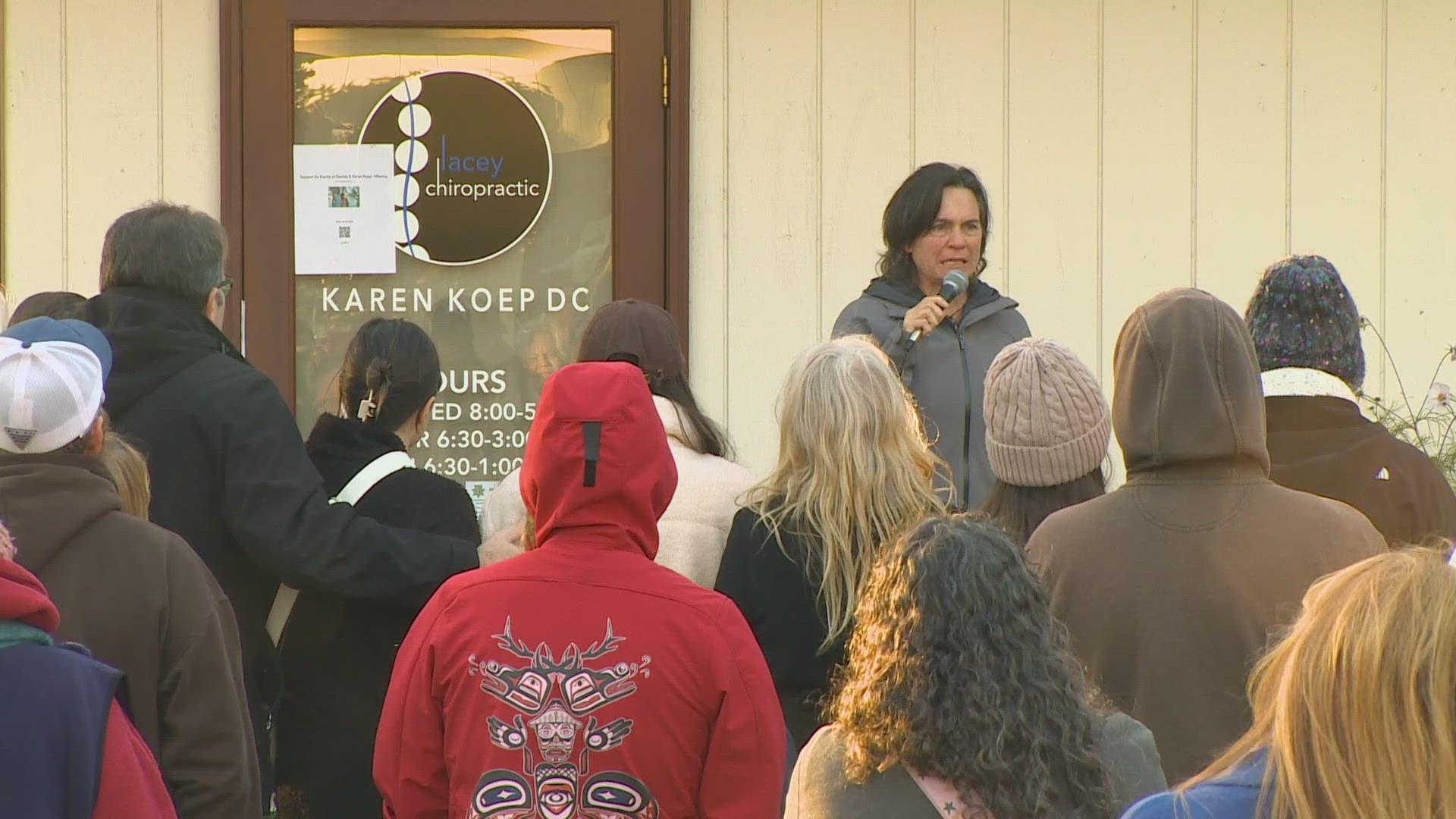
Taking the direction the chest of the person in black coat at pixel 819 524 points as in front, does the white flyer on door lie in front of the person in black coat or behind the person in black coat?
in front

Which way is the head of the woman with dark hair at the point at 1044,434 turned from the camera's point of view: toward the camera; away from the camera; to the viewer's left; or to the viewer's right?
away from the camera

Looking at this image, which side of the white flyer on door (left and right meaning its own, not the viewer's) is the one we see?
front

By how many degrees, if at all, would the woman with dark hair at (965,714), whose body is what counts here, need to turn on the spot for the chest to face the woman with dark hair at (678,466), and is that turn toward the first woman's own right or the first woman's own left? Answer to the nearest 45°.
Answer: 0° — they already face them

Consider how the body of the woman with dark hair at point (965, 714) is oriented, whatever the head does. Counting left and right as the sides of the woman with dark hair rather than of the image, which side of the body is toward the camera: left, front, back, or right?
back

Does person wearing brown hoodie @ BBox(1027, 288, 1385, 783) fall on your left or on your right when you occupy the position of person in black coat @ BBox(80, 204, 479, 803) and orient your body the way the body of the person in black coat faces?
on your right

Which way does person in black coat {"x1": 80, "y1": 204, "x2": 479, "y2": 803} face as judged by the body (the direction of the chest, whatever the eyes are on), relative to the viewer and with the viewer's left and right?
facing away from the viewer and to the right of the viewer

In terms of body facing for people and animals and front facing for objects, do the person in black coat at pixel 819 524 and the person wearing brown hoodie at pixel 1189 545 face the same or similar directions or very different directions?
same or similar directions

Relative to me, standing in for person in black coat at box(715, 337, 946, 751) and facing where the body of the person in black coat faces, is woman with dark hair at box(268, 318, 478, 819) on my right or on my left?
on my left

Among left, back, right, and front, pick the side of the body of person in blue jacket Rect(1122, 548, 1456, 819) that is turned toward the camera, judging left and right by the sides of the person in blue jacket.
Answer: back

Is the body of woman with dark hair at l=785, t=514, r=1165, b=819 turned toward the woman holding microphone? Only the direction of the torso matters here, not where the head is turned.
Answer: yes

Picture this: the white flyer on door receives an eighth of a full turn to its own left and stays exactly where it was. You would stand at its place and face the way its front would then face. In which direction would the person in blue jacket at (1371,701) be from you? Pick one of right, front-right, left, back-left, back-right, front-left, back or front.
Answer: front-right

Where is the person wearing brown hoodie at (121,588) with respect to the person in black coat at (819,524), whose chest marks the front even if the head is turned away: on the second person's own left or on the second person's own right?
on the second person's own left

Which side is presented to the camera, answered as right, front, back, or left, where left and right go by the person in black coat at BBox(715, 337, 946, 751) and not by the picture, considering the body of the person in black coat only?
back

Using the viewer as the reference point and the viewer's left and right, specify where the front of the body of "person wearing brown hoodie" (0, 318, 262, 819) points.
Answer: facing away from the viewer and to the right of the viewer

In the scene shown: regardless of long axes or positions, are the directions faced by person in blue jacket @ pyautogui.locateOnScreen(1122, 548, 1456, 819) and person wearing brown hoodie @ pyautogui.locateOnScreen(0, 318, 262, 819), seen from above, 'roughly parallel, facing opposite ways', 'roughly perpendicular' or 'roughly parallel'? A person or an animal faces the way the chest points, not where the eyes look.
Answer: roughly parallel

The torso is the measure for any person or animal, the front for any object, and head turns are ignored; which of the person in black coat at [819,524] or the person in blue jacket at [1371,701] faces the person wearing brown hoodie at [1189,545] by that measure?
the person in blue jacket

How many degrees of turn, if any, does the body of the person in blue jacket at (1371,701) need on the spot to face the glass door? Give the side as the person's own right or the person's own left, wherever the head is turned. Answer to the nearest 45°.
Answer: approximately 45° to the person's own left

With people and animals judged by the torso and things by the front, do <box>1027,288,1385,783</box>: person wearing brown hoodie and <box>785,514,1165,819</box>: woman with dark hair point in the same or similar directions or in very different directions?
same or similar directions

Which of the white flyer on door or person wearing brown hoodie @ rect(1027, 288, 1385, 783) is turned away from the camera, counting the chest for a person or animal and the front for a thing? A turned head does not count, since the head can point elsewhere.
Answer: the person wearing brown hoodie
